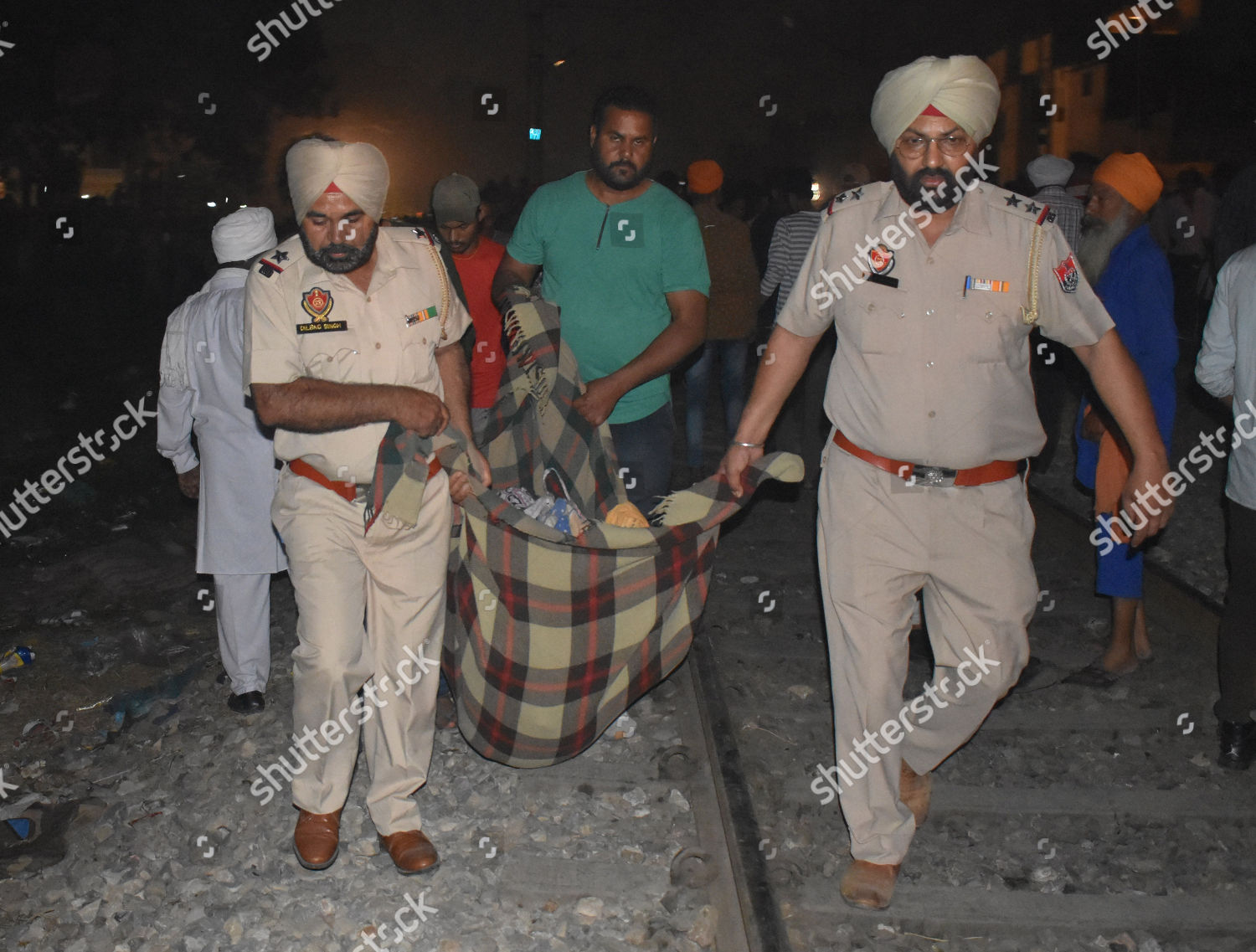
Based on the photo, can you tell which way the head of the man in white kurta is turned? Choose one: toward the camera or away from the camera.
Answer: away from the camera

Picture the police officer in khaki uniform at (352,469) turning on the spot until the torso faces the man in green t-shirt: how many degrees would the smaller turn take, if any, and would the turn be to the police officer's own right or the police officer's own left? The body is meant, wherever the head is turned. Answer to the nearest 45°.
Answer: approximately 135° to the police officer's own left

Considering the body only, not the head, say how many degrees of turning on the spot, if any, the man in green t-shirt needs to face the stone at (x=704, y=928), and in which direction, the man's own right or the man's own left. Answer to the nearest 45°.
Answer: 0° — they already face it

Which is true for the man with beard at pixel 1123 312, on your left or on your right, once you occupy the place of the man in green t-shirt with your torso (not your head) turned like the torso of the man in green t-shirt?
on your left
